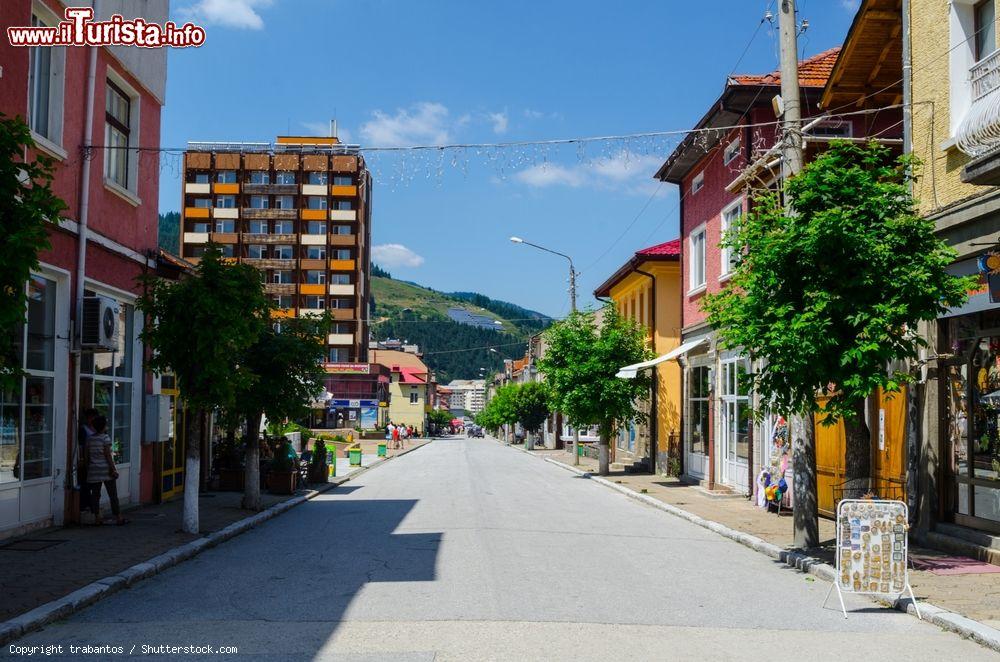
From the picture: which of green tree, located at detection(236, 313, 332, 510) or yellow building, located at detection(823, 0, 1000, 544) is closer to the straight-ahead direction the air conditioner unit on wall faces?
the yellow building

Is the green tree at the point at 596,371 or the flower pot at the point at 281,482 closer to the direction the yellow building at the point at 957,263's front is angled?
the flower pot

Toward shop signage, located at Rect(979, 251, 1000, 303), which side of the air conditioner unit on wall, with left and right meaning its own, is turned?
front

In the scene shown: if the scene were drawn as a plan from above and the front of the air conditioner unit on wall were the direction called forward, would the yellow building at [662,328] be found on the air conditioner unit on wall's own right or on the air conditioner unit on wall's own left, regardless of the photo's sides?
on the air conditioner unit on wall's own left

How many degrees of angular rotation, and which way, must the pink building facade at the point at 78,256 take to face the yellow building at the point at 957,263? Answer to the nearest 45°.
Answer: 0° — it already faces it

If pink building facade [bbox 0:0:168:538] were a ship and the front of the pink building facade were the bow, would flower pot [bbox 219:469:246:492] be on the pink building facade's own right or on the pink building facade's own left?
on the pink building facade's own left

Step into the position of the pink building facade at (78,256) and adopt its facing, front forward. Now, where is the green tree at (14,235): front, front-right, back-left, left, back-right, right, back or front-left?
front-right

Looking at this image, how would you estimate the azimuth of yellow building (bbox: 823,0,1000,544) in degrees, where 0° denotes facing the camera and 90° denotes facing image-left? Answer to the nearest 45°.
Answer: approximately 45°

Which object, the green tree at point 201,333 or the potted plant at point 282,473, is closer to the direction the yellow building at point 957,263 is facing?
the green tree

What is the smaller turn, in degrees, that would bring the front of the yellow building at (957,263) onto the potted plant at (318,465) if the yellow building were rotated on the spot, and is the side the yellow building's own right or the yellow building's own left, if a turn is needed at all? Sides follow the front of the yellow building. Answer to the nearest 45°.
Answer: approximately 90° to the yellow building's own right

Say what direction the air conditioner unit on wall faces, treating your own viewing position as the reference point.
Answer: facing the viewer and to the right of the viewer

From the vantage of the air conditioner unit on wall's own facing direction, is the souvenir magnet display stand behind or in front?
in front

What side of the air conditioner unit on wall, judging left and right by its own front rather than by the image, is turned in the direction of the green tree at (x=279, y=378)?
left

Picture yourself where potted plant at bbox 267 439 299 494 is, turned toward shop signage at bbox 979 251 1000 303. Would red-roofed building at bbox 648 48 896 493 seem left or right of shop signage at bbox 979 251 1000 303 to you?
left

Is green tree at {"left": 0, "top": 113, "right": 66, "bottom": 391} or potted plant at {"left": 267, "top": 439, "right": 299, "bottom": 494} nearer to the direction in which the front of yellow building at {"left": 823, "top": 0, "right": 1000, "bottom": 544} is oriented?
the green tree

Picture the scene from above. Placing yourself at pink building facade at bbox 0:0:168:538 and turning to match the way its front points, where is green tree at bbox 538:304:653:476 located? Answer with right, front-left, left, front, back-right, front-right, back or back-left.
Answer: left

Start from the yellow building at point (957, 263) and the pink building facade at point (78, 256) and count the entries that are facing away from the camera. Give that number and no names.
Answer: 0
